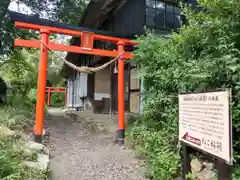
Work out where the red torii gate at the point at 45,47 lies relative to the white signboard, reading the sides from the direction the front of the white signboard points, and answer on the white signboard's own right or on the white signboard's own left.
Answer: on the white signboard's own right

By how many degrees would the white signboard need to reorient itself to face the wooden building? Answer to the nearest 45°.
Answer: approximately 90° to its right

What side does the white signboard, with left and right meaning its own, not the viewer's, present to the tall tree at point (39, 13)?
right

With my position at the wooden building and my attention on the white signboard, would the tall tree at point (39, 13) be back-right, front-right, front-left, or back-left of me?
back-right

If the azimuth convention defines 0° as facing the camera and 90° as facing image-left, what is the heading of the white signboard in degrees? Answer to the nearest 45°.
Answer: approximately 45°
